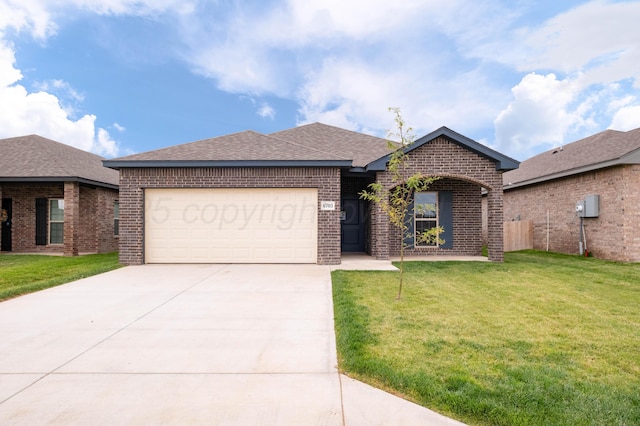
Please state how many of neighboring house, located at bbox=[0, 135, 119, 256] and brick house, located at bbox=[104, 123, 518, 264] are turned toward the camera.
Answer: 2

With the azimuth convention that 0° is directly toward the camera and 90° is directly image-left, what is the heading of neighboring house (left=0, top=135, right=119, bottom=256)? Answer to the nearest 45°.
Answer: approximately 0°

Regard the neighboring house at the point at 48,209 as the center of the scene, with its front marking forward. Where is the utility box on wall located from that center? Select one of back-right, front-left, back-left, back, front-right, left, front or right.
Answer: front-left

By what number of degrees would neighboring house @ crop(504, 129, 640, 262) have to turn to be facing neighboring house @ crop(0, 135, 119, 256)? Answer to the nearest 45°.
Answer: approximately 90° to its right

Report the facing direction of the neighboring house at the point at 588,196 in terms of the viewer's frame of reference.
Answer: facing the viewer and to the right of the viewer

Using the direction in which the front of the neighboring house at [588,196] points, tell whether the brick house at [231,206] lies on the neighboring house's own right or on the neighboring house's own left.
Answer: on the neighboring house's own right

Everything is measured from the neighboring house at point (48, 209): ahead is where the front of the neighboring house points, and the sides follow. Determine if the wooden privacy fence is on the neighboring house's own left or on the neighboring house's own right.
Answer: on the neighboring house's own left

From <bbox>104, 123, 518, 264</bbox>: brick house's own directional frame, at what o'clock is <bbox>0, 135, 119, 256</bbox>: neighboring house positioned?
The neighboring house is roughly at 4 o'clock from the brick house.

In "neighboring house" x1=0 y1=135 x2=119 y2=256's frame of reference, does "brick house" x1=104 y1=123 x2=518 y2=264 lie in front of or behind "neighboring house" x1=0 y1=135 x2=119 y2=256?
in front

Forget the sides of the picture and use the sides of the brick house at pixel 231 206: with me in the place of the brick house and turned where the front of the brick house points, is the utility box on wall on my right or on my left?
on my left
